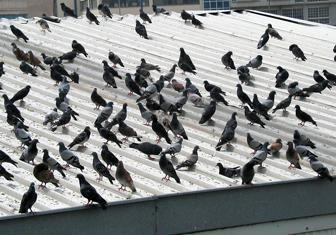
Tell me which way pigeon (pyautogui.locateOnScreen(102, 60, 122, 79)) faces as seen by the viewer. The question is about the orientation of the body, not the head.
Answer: to the viewer's left

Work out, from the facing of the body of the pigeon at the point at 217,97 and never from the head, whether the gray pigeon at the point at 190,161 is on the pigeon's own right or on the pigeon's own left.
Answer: on the pigeon's own left

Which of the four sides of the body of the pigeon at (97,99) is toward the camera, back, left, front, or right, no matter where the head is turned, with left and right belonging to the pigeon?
left

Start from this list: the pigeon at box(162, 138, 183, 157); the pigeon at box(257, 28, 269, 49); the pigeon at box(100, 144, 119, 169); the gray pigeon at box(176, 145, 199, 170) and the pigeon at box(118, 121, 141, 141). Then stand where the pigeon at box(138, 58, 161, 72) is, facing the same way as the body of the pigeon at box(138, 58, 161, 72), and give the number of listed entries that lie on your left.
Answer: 4

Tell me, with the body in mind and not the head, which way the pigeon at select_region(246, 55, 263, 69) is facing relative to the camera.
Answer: to the viewer's right

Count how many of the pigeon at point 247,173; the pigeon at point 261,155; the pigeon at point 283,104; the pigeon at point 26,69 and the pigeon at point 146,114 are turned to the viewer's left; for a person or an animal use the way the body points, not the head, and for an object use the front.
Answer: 2

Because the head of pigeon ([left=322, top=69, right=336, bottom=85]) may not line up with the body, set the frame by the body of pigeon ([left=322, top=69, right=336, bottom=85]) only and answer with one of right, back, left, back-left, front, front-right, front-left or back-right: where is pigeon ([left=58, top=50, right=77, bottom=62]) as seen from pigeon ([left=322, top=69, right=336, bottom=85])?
front
